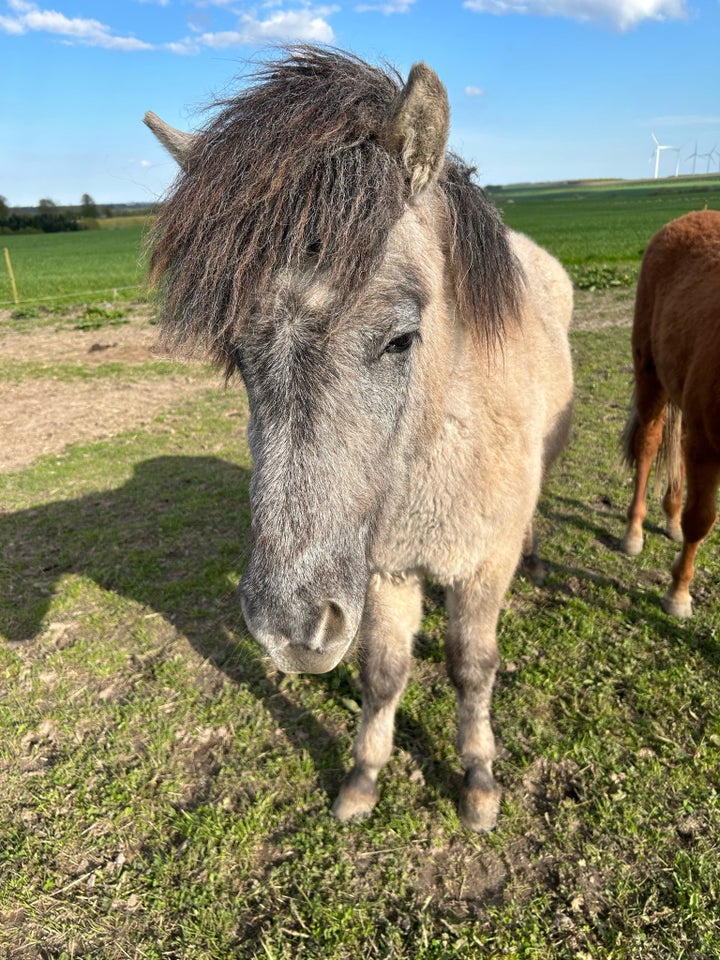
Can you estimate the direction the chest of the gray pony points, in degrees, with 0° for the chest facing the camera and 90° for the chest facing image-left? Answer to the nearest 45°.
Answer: approximately 45°

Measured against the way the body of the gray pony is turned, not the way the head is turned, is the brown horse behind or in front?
behind
